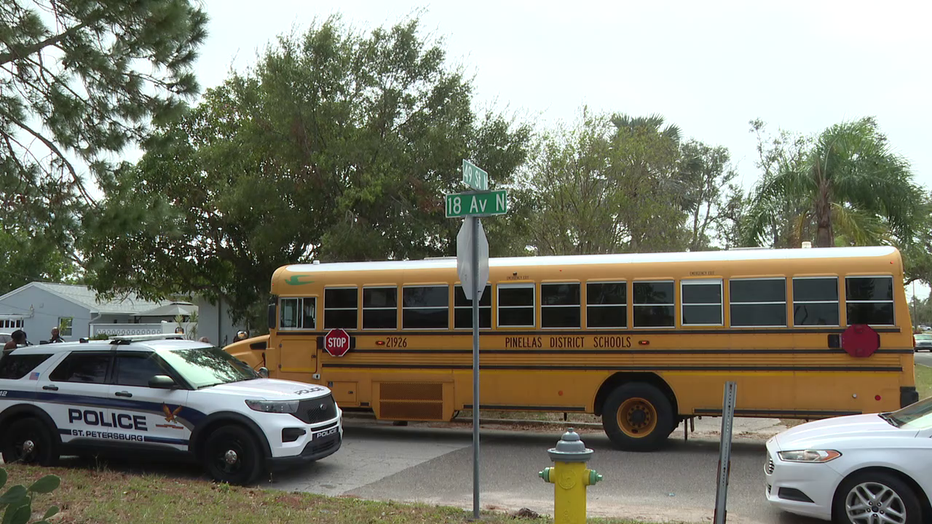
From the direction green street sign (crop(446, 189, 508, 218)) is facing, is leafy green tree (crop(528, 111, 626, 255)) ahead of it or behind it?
behind

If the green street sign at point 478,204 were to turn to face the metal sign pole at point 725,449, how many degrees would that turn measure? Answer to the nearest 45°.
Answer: approximately 45° to its left

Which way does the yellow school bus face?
to the viewer's left

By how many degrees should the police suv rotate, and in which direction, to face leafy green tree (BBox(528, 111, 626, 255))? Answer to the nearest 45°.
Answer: approximately 90° to its left

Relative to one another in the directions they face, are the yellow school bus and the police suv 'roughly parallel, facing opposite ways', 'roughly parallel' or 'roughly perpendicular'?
roughly parallel, facing opposite ways

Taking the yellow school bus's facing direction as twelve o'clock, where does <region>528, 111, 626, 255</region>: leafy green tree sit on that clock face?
The leafy green tree is roughly at 3 o'clock from the yellow school bus.

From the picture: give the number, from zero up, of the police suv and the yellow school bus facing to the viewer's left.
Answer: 1

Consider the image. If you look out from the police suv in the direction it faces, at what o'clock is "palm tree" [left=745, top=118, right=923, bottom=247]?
The palm tree is roughly at 10 o'clock from the police suv.

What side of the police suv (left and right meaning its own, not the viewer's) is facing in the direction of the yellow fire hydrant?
front

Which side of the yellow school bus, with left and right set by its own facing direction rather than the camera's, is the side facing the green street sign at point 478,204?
left

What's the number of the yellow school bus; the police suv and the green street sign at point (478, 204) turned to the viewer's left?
1

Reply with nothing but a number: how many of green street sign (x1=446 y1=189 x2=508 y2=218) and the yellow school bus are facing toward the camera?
1

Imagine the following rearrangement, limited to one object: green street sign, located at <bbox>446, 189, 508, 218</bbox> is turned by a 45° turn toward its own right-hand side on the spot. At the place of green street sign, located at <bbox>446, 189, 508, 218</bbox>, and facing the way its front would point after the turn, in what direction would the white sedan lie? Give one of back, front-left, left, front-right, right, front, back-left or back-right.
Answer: back-left

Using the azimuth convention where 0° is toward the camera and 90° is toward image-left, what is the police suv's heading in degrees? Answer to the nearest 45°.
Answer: approximately 315°

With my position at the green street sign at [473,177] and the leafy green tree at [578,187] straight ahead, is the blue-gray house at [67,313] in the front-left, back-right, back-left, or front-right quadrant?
front-left

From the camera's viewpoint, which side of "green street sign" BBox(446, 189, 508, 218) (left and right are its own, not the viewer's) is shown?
front

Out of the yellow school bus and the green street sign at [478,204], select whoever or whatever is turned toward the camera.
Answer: the green street sign
